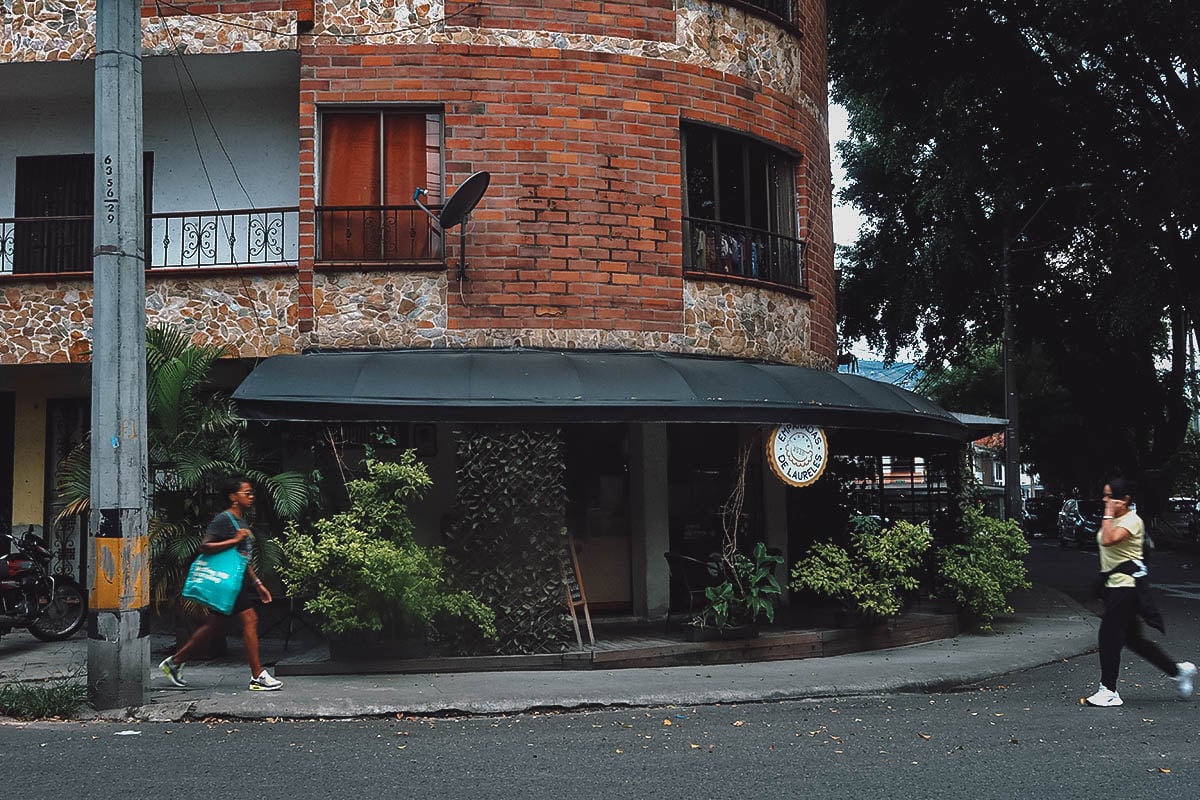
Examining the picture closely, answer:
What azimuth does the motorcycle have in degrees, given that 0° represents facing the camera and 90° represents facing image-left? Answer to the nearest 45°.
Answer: approximately 270°

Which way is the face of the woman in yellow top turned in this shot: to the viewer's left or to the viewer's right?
to the viewer's left

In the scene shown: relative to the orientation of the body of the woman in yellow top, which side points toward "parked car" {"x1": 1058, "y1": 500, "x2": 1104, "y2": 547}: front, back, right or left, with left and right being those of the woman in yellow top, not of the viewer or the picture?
right

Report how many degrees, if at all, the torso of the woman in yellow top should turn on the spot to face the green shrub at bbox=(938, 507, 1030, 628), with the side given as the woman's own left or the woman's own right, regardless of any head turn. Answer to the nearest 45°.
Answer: approximately 90° to the woman's own right

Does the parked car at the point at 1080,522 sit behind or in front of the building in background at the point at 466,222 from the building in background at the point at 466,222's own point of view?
behind

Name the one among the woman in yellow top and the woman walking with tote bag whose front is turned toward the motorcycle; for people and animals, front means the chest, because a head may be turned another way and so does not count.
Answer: the woman in yellow top

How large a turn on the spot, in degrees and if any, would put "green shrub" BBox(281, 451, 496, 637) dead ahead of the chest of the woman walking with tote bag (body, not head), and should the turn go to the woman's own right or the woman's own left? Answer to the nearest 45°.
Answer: approximately 45° to the woman's own left

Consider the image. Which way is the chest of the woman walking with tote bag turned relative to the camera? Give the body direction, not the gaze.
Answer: to the viewer's right

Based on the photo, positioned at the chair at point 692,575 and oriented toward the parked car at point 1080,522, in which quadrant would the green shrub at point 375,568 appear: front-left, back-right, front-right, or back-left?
back-left

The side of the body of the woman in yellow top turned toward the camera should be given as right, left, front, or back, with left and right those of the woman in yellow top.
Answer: left

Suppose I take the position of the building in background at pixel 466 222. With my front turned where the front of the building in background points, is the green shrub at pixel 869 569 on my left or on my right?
on my left

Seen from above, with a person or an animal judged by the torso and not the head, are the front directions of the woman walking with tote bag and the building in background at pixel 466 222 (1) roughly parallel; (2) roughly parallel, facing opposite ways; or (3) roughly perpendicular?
roughly perpendicular
